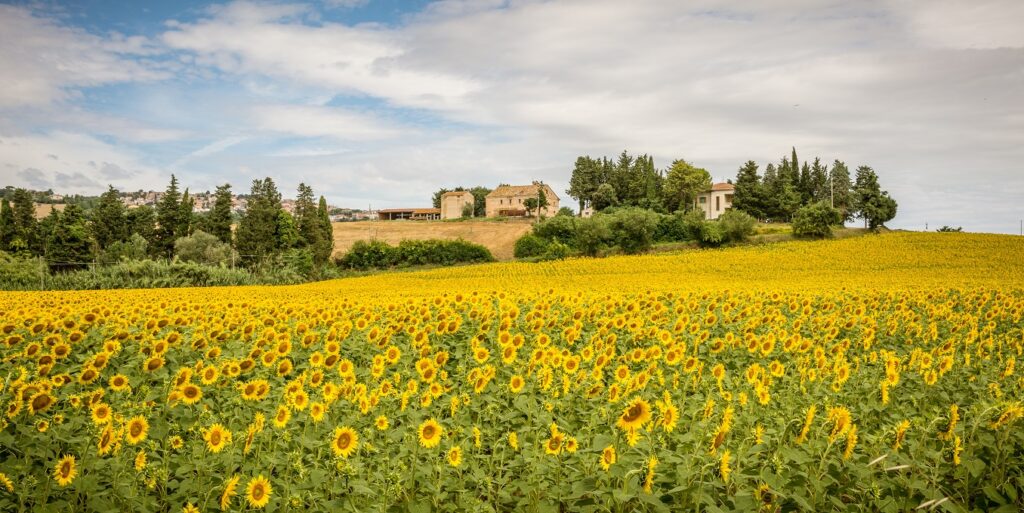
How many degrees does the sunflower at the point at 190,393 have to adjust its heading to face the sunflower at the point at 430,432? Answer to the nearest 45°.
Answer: approximately 45° to its left

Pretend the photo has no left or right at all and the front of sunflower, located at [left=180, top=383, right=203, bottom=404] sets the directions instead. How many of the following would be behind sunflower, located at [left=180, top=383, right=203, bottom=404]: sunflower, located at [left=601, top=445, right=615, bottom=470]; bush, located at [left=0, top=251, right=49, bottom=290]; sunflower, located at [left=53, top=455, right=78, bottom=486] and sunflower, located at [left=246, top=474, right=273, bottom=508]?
1

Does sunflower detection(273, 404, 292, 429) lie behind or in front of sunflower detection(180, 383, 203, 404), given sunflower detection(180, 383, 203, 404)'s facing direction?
in front

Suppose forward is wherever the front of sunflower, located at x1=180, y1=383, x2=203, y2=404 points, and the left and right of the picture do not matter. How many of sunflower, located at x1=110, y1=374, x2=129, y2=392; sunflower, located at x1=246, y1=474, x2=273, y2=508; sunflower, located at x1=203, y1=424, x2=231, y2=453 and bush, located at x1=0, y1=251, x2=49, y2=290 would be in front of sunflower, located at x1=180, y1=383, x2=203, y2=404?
2

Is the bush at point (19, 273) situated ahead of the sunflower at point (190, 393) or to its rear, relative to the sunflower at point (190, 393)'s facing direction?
to the rear

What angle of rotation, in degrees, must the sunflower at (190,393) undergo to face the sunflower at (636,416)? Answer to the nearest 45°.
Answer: approximately 45° to its left

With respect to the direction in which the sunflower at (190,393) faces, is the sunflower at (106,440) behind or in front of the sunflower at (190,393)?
in front

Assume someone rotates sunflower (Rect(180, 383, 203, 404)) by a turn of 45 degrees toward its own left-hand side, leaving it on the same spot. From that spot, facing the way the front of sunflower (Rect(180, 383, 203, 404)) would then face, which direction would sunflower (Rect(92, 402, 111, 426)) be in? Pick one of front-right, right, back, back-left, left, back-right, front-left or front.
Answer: right

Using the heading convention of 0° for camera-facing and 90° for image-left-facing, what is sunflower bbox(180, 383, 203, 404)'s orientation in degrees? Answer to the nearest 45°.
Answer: approximately 0°

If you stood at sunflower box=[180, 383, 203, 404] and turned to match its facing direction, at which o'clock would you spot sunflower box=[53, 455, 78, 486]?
sunflower box=[53, 455, 78, 486] is roughly at 1 o'clock from sunflower box=[180, 383, 203, 404].
